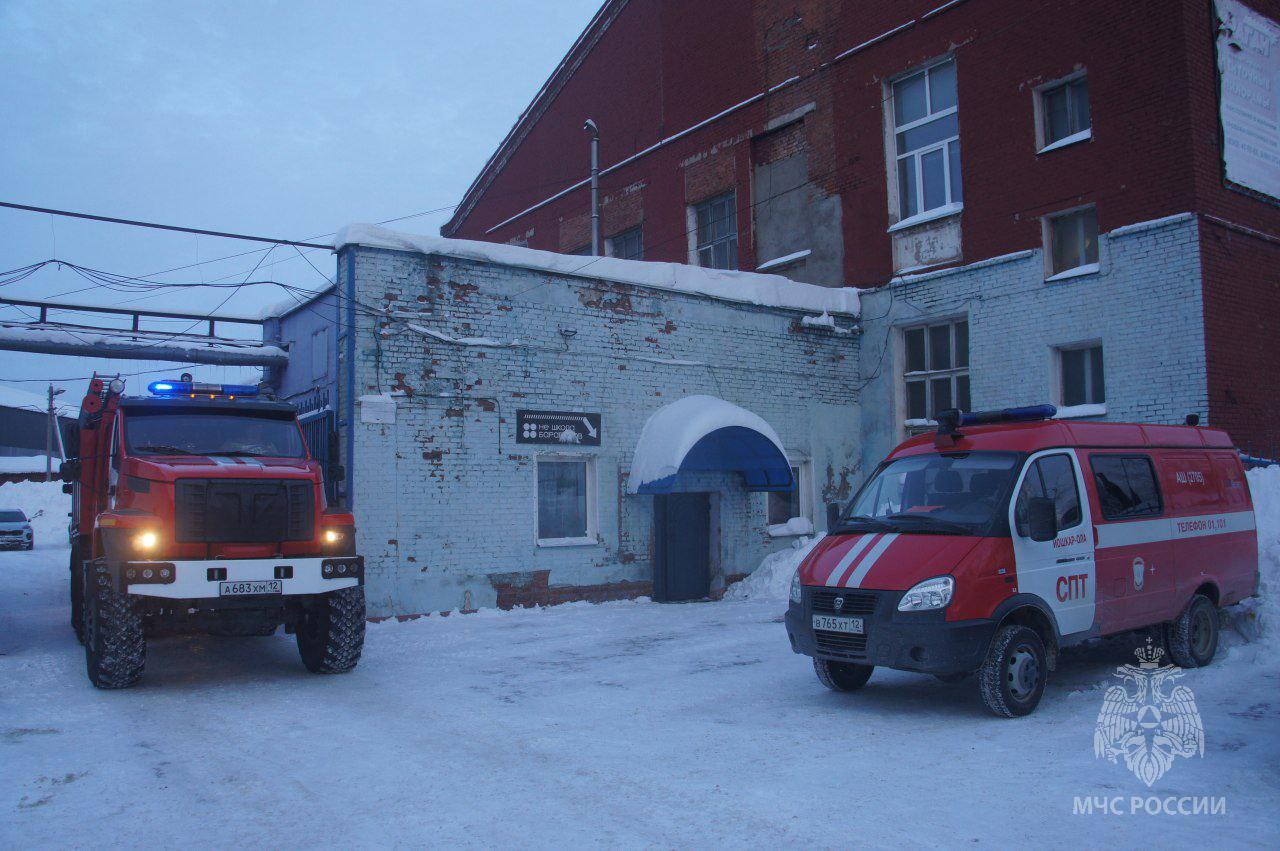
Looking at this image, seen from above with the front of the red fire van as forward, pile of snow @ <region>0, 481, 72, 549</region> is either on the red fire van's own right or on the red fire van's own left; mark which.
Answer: on the red fire van's own right

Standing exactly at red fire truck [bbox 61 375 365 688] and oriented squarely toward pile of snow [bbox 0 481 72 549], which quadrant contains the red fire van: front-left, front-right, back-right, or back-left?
back-right

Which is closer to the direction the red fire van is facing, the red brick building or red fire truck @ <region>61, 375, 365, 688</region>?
the red fire truck

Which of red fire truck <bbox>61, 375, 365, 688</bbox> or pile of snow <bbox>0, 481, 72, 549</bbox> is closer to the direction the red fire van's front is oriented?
the red fire truck

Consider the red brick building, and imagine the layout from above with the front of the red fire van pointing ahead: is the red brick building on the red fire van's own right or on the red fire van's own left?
on the red fire van's own right

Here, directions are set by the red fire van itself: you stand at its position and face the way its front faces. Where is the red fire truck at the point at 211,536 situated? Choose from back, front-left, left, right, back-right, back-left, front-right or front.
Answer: front-right

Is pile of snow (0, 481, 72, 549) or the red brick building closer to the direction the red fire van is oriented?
the pile of snow

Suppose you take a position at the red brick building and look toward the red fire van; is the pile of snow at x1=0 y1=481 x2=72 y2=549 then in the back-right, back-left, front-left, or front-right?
back-right
